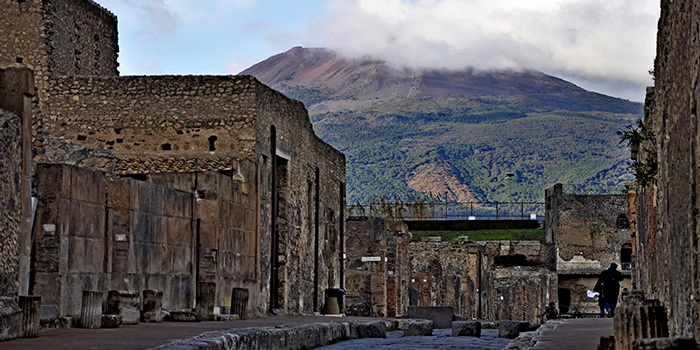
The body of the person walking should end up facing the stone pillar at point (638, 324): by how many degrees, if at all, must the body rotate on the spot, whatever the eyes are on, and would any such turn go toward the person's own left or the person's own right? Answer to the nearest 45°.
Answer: approximately 180°

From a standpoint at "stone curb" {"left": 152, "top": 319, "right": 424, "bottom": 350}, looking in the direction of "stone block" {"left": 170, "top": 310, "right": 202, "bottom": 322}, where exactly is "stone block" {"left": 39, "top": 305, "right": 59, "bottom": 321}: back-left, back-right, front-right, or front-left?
front-left

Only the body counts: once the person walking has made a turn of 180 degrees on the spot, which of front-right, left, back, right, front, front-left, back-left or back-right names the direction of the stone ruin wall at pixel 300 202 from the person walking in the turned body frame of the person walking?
right

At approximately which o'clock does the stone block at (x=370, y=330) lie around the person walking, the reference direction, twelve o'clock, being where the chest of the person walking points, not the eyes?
The stone block is roughly at 7 o'clock from the person walking.

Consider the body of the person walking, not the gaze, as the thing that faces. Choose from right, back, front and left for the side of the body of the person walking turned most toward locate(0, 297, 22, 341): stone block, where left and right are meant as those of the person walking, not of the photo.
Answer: back

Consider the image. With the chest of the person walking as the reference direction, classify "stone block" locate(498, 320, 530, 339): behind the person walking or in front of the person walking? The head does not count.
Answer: behind

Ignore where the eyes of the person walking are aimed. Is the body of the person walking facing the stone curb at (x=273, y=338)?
no

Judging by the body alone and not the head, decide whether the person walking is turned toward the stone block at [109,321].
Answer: no

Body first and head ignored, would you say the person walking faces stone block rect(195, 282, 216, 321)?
no

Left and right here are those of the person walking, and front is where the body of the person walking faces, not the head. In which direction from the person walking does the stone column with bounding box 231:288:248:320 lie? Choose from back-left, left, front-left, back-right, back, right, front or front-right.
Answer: back-left

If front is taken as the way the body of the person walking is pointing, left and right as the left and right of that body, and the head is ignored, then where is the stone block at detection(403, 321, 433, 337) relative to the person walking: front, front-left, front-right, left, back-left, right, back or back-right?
back-left

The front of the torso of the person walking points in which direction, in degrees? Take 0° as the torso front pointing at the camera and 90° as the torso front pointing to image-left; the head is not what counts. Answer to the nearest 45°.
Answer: approximately 180°

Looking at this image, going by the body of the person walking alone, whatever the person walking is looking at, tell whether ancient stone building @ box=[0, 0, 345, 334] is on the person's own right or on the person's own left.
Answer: on the person's own left

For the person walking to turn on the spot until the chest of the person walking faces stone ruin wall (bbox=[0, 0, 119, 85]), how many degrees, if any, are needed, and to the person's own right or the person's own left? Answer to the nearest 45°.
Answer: approximately 135° to the person's own left
